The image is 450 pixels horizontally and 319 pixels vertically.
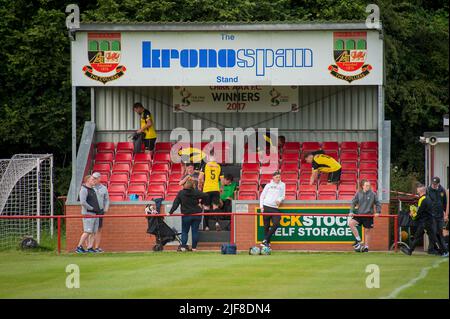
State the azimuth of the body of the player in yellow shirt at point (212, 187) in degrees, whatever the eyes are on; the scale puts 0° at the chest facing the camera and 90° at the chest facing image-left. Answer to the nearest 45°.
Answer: approximately 180°

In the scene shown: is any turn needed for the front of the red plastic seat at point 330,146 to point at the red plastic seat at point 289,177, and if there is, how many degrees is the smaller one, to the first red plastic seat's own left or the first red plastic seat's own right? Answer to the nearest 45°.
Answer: approximately 45° to the first red plastic seat's own right

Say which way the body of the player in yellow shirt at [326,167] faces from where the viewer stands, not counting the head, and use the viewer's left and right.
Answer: facing to the left of the viewer

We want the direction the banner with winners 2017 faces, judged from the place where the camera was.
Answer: facing the viewer

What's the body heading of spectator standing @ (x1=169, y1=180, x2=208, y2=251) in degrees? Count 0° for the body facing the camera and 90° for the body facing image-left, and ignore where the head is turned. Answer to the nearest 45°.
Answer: approximately 180°

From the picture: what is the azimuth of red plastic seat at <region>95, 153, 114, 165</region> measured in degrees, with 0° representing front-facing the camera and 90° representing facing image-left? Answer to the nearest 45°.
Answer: approximately 0°

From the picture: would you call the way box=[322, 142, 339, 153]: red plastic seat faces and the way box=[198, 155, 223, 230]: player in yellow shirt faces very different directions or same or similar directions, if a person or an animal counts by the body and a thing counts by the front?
very different directions

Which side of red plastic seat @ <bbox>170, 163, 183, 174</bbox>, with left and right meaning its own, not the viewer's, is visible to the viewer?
front

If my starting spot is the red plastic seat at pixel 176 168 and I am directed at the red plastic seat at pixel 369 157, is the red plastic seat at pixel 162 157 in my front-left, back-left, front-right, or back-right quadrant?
back-left

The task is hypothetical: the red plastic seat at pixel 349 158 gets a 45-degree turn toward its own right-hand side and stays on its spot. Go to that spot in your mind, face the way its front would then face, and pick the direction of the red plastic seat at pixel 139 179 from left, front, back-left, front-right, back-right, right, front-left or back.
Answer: front-right

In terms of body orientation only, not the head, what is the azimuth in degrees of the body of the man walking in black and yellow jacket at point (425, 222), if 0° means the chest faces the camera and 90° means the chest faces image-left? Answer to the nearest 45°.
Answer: approximately 90°
